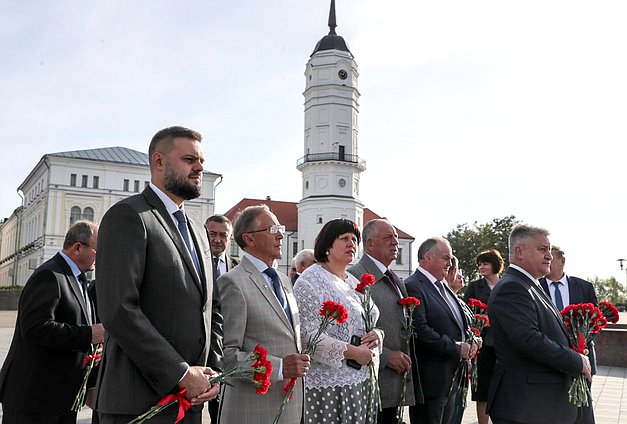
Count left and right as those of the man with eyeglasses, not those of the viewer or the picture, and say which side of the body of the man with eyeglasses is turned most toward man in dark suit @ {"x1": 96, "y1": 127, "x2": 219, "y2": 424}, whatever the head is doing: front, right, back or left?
right

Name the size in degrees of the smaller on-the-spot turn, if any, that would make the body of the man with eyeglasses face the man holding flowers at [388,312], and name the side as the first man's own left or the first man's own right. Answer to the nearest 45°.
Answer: approximately 90° to the first man's own left

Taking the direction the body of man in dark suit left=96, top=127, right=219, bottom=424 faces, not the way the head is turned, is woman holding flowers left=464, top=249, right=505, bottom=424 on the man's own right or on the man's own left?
on the man's own left

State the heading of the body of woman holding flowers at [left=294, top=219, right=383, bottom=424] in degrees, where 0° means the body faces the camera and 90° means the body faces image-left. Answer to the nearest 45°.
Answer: approximately 315°

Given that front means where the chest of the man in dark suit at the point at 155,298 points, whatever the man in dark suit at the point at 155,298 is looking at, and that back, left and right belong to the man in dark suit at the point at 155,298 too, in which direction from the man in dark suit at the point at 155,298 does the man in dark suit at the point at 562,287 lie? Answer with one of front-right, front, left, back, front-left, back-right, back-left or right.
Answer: left

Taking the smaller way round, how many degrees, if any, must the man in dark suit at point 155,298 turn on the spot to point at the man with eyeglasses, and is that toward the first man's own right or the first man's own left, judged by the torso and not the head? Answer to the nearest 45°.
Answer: approximately 90° to the first man's own left

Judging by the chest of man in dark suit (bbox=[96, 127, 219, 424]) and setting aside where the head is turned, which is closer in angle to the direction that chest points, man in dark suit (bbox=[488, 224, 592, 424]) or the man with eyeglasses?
the man in dark suit

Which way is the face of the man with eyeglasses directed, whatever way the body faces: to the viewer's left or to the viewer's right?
to the viewer's right

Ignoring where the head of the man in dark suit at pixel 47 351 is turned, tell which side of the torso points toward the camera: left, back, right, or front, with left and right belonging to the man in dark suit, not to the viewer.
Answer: right

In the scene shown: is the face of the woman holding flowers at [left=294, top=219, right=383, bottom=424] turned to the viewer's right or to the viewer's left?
to the viewer's right

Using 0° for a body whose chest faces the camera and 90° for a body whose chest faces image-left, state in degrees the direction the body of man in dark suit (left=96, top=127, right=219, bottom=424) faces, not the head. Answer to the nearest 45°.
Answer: approximately 315°

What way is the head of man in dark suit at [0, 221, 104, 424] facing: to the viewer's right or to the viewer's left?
to the viewer's right
